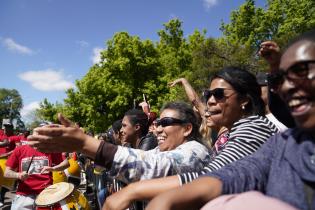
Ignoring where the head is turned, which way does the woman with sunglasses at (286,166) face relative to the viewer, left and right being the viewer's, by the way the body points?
facing the viewer and to the left of the viewer

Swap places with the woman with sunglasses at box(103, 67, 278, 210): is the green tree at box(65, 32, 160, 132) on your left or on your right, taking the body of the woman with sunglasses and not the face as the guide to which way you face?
on your right

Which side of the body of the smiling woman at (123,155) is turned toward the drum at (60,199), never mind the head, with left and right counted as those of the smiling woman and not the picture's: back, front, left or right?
right

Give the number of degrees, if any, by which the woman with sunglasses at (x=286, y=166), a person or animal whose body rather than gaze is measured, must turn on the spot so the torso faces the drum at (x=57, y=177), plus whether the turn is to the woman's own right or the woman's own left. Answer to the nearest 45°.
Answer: approximately 90° to the woman's own right

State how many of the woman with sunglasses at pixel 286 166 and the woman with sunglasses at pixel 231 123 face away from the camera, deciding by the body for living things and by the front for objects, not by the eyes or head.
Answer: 0

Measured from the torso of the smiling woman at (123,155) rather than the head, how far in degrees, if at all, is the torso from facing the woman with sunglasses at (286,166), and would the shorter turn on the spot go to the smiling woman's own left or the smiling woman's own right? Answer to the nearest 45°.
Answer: approximately 135° to the smiling woman's own left

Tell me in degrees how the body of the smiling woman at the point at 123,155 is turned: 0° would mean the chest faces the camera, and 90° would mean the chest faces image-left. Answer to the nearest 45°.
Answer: approximately 90°

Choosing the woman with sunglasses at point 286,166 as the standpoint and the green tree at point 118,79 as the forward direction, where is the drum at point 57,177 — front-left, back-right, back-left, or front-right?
front-left

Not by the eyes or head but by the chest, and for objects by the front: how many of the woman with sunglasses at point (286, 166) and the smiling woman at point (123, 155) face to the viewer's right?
0

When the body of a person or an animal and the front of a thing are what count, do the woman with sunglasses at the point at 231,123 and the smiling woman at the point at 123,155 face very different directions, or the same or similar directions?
same or similar directions

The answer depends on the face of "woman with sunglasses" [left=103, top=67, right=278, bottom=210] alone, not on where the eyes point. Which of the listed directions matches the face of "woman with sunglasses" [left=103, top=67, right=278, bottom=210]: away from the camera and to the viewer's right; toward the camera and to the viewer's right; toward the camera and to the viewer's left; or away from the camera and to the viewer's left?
toward the camera and to the viewer's left
